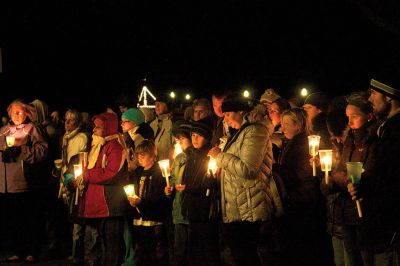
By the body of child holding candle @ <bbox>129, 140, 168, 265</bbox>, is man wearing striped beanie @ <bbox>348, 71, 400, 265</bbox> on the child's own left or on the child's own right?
on the child's own left

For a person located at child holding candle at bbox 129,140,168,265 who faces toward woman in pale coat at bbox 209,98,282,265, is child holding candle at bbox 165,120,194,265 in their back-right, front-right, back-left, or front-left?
front-left

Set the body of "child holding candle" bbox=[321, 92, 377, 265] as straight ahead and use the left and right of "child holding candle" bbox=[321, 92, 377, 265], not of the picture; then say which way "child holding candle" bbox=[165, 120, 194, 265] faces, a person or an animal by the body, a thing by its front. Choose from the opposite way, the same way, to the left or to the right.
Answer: the same way

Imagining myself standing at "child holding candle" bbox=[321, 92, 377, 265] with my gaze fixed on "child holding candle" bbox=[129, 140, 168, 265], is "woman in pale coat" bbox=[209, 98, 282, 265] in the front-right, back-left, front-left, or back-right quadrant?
front-left

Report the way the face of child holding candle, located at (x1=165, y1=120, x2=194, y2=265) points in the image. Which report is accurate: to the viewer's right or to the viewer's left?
to the viewer's left

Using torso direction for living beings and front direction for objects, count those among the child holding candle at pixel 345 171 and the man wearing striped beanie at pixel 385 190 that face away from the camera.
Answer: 0

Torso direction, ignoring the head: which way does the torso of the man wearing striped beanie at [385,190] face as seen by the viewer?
to the viewer's left

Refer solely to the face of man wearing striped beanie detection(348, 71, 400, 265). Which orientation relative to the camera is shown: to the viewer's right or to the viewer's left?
to the viewer's left

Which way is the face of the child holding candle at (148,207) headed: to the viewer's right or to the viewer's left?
to the viewer's left

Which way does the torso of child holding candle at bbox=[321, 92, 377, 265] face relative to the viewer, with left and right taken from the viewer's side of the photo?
facing the viewer and to the left of the viewer

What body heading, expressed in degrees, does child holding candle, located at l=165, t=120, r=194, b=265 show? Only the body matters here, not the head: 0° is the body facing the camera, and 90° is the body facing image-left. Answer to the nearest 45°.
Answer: approximately 45°

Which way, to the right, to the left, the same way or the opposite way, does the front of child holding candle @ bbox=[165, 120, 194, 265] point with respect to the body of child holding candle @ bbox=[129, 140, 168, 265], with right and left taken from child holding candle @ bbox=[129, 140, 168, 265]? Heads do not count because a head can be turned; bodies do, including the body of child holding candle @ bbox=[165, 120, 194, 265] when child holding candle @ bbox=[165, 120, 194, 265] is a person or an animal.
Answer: the same way

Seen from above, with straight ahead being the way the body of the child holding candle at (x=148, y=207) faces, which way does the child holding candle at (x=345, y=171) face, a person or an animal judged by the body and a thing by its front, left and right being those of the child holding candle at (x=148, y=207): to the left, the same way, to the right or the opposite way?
the same way

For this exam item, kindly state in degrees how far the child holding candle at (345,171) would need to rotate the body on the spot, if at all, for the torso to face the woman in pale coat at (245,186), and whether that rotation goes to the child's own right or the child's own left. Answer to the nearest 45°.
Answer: approximately 45° to the child's own right

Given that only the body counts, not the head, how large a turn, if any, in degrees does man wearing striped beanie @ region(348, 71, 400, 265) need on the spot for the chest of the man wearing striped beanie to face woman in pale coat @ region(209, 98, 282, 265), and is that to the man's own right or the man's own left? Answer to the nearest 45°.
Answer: approximately 45° to the man's own right
